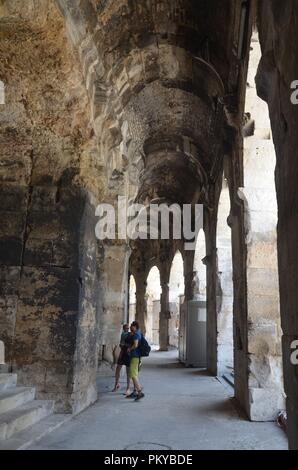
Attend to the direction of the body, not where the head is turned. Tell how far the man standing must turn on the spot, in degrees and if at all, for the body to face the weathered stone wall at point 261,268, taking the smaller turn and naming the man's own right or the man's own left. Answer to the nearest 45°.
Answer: approximately 135° to the man's own left

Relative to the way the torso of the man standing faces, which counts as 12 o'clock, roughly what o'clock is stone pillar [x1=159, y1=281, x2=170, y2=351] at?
The stone pillar is roughly at 3 o'clock from the man standing.

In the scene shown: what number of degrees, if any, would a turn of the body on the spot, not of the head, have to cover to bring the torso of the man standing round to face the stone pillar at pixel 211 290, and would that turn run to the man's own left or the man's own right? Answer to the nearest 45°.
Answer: approximately 135° to the man's own right

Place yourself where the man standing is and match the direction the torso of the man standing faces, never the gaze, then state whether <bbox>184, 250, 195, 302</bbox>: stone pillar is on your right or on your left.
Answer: on your right

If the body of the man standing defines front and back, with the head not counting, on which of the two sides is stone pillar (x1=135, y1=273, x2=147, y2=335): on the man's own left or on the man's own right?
on the man's own right

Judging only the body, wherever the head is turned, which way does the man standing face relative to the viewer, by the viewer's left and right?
facing to the left of the viewer

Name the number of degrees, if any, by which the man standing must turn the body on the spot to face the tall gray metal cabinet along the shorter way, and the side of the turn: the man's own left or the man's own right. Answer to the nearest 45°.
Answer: approximately 90° to the man's own right

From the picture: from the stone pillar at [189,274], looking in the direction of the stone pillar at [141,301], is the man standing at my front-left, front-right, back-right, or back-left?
back-left

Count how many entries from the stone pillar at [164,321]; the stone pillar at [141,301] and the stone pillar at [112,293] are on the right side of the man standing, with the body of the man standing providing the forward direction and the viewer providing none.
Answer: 3
